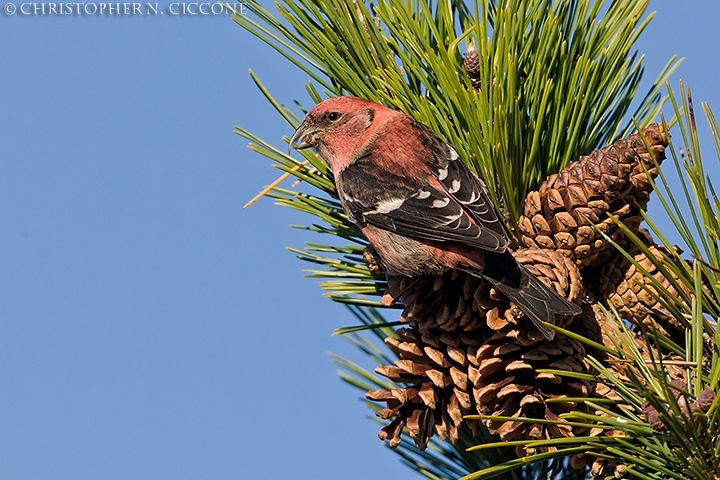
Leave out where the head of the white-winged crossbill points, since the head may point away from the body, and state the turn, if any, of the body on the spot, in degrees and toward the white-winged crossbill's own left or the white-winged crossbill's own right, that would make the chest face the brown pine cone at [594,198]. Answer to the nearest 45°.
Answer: approximately 135° to the white-winged crossbill's own right

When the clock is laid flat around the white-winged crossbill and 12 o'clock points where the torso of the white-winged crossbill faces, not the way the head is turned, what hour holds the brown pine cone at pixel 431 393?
The brown pine cone is roughly at 9 o'clock from the white-winged crossbill.

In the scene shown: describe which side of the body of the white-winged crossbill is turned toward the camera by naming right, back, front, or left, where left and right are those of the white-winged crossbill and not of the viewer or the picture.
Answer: left
